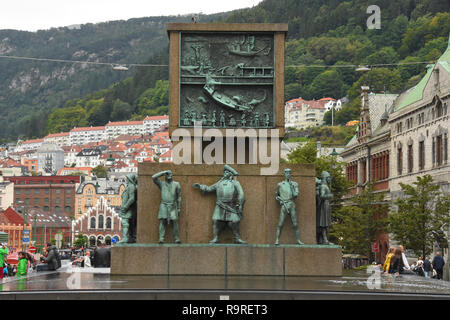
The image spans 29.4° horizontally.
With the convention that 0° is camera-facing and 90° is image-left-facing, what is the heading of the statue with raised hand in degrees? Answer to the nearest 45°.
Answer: approximately 0°

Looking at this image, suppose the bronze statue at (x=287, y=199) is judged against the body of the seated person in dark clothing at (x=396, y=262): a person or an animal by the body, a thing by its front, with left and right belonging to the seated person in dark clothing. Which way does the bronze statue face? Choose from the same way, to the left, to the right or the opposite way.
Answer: the opposite way

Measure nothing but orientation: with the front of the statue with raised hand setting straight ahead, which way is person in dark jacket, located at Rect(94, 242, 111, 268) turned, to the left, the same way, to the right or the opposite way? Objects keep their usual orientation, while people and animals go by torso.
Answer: the opposite way

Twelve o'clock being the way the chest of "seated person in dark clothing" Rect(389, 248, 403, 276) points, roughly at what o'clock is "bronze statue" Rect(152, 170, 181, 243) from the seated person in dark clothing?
The bronze statue is roughly at 8 o'clock from the seated person in dark clothing.

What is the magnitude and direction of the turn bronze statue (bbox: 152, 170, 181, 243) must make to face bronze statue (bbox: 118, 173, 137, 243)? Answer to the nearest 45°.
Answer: approximately 135° to its right

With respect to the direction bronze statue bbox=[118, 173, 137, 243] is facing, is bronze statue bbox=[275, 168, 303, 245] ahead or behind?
behind

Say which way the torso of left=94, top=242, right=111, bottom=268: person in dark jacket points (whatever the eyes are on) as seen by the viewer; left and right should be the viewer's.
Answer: facing away from the viewer
